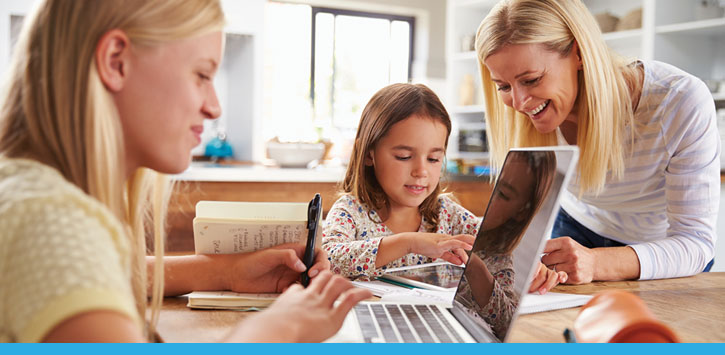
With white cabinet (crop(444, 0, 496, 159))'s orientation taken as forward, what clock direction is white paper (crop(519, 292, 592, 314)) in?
The white paper is roughly at 12 o'clock from the white cabinet.

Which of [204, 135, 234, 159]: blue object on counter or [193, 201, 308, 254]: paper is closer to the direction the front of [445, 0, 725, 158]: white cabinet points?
the paper

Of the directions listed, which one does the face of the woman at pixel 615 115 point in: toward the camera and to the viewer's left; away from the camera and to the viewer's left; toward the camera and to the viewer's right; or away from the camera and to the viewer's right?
toward the camera and to the viewer's left

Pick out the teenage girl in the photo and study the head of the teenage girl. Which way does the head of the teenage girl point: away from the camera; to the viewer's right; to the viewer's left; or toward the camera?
to the viewer's right

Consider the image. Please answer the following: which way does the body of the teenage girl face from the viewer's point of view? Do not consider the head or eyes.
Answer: to the viewer's right

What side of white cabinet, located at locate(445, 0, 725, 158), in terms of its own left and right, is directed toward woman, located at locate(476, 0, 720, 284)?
front

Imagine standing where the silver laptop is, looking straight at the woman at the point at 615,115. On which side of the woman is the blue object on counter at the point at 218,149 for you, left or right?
left

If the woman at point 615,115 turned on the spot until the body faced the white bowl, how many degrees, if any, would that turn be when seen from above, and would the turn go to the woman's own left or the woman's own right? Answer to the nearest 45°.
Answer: approximately 90° to the woman's own right

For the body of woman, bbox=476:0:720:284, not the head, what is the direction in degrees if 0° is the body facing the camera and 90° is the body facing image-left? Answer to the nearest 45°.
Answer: approximately 45°

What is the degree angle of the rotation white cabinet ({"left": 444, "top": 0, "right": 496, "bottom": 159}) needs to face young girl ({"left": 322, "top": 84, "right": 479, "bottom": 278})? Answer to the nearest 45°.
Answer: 0° — it already faces them

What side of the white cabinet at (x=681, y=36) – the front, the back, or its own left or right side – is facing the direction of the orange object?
front

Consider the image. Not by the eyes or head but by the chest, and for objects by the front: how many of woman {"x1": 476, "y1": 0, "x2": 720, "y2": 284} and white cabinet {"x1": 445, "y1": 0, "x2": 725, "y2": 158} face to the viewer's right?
0
